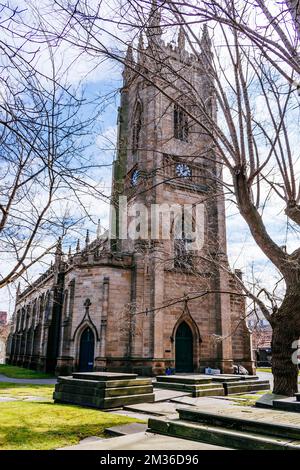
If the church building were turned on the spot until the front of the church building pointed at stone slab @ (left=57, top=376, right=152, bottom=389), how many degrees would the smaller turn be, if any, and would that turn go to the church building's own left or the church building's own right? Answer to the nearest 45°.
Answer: approximately 45° to the church building's own right

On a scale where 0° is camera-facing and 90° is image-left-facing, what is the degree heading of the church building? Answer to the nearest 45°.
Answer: approximately 315°

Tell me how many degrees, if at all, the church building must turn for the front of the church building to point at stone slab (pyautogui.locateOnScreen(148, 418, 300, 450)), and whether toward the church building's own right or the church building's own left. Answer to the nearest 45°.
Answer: approximately 45° to the church building's own right

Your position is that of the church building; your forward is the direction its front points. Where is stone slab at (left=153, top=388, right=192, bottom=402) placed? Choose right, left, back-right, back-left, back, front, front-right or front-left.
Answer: front-right

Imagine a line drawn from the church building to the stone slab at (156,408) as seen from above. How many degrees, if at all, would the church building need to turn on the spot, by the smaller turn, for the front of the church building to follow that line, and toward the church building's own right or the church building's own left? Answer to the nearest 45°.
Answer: approximately 45° to the church building's own right

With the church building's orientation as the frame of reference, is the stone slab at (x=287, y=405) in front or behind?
in front
